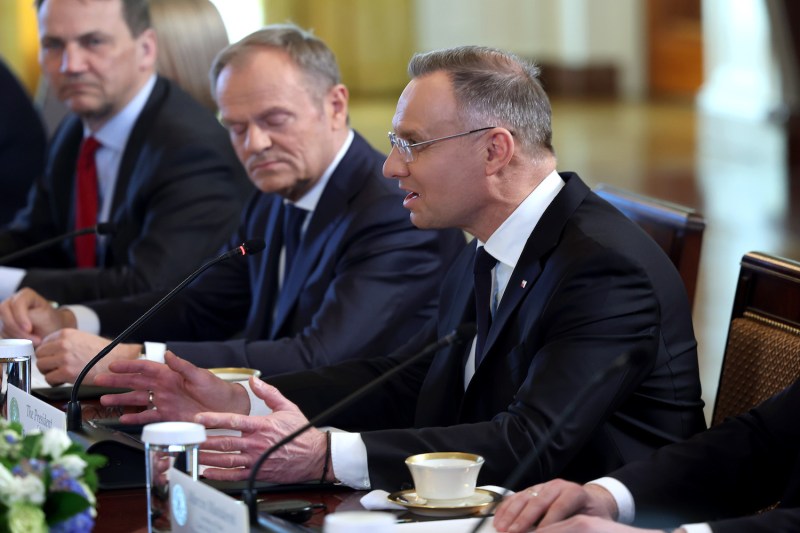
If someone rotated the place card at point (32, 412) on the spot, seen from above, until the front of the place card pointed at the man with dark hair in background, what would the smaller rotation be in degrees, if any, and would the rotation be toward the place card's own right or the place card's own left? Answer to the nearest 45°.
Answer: approximately 135° to the place card's own right

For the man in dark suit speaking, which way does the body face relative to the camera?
to the viewer's left

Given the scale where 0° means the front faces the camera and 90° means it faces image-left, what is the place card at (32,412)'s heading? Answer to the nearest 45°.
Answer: approximately 45°

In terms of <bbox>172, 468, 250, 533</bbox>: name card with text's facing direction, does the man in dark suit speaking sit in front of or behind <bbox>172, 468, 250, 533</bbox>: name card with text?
behind

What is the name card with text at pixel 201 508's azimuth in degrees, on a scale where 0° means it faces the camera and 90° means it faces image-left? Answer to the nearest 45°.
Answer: approximately 45°

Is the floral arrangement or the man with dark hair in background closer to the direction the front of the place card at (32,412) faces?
the floral arrangement

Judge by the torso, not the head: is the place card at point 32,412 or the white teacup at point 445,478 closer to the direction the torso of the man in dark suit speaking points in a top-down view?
the place card

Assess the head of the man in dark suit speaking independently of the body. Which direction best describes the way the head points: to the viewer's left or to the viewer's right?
to the viewer's left

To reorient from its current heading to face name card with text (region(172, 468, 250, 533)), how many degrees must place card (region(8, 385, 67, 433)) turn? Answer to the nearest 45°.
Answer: approximately 45° to its left
